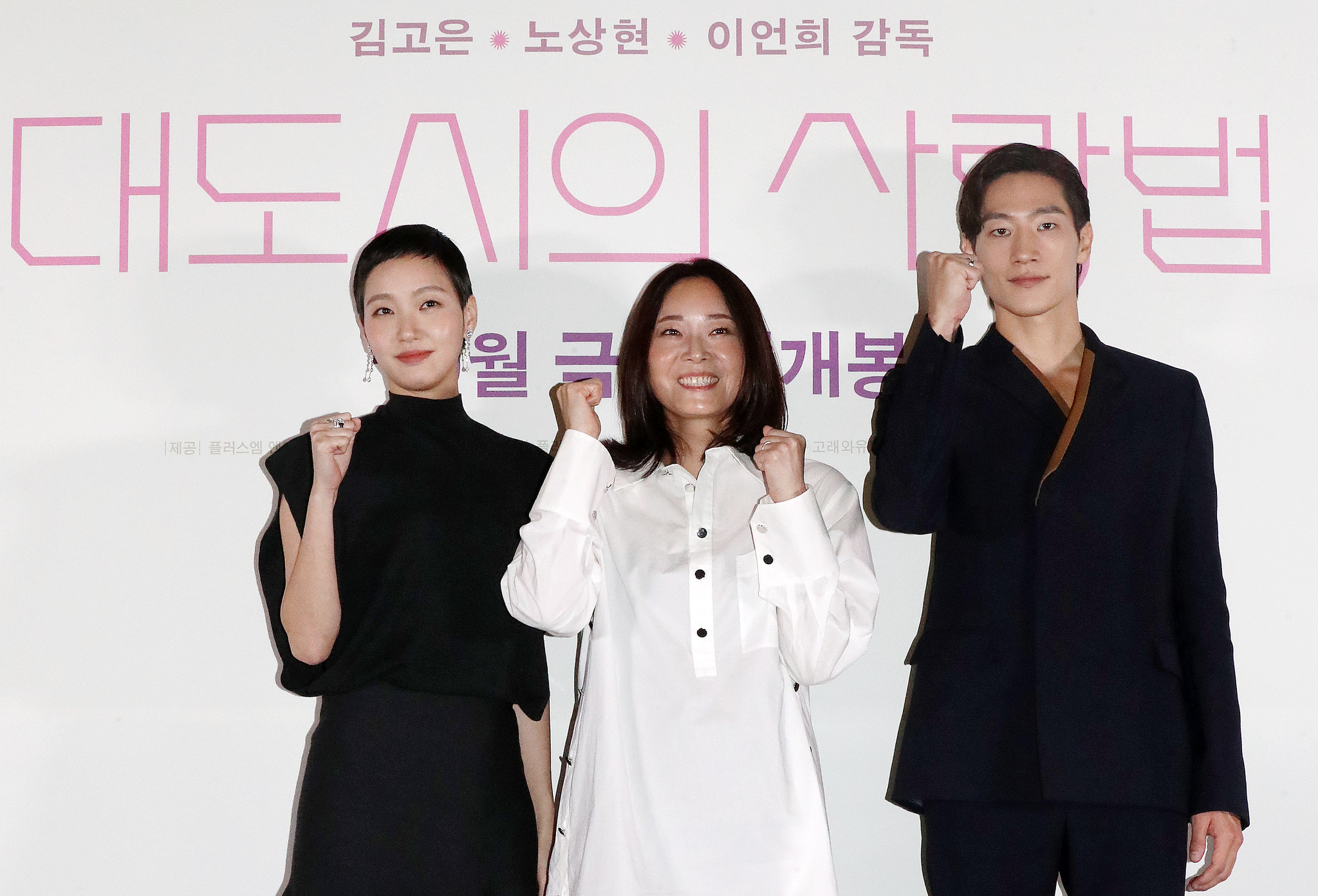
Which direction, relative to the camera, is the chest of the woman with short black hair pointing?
toward the camera

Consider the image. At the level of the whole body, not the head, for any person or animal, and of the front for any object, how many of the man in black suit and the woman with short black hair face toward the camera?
2

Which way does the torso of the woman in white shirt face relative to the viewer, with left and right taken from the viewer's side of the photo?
facing the viewer

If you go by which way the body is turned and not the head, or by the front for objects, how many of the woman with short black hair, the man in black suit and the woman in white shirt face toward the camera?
3

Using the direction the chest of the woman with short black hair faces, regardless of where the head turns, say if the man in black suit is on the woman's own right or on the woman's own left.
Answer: on the woman's own left

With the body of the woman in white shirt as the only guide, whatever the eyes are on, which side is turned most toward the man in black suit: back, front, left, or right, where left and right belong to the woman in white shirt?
left
